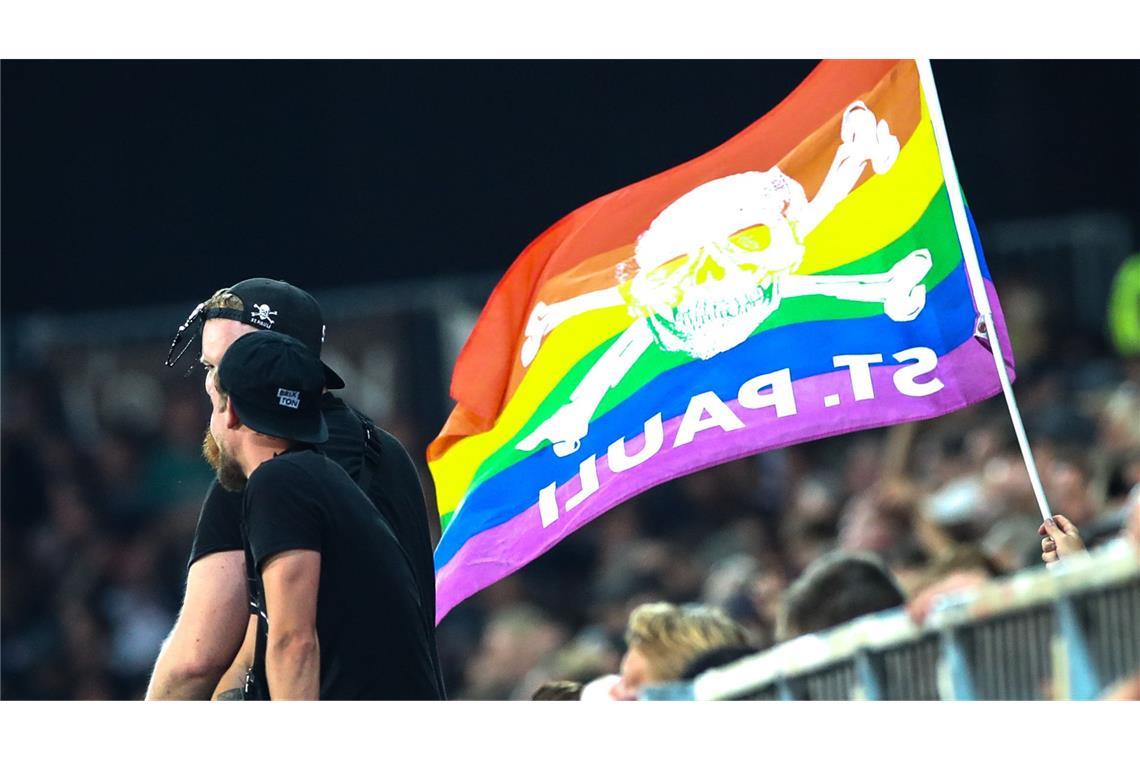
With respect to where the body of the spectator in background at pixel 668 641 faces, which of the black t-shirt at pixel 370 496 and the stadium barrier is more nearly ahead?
the black t-shirt

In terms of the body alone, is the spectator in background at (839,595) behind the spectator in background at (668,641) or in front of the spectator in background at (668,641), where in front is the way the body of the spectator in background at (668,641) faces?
behind
